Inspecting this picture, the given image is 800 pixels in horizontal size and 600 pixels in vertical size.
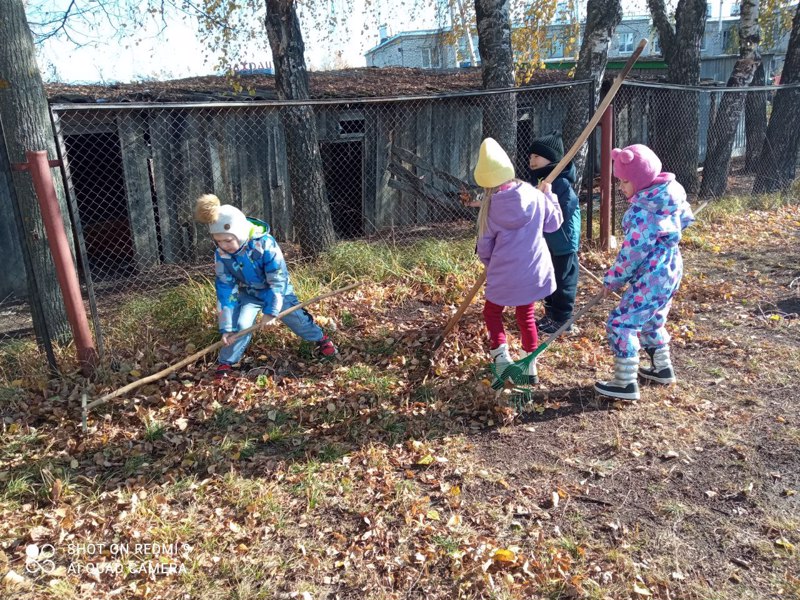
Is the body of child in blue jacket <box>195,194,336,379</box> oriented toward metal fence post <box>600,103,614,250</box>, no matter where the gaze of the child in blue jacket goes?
no

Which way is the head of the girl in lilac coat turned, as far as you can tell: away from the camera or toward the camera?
away from the camera

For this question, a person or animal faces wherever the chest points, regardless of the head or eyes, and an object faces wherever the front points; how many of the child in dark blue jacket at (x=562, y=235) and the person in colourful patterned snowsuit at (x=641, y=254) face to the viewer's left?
2

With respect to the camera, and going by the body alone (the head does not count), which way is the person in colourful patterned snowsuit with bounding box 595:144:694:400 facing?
to the viewer's left

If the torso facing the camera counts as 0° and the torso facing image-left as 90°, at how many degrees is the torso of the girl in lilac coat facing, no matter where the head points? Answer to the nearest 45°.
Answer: approximately 135°

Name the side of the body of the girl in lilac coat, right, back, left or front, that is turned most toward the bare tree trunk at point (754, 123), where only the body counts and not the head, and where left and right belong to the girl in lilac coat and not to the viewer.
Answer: right

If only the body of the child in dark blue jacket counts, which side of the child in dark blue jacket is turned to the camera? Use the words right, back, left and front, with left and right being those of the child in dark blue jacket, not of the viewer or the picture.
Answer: left

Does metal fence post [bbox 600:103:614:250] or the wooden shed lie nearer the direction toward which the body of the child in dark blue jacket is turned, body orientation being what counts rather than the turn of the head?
the wooden shed

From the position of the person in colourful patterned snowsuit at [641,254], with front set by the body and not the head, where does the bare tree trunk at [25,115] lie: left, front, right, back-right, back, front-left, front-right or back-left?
front

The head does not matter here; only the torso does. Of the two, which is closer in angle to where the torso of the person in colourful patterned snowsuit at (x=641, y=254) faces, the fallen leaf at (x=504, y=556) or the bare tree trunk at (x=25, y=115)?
the bare tree trunk

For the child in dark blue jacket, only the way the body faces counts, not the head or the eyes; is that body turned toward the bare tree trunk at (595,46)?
no

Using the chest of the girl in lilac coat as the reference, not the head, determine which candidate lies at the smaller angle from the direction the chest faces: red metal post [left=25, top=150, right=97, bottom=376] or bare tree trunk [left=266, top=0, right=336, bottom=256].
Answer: the bare tree trunk
